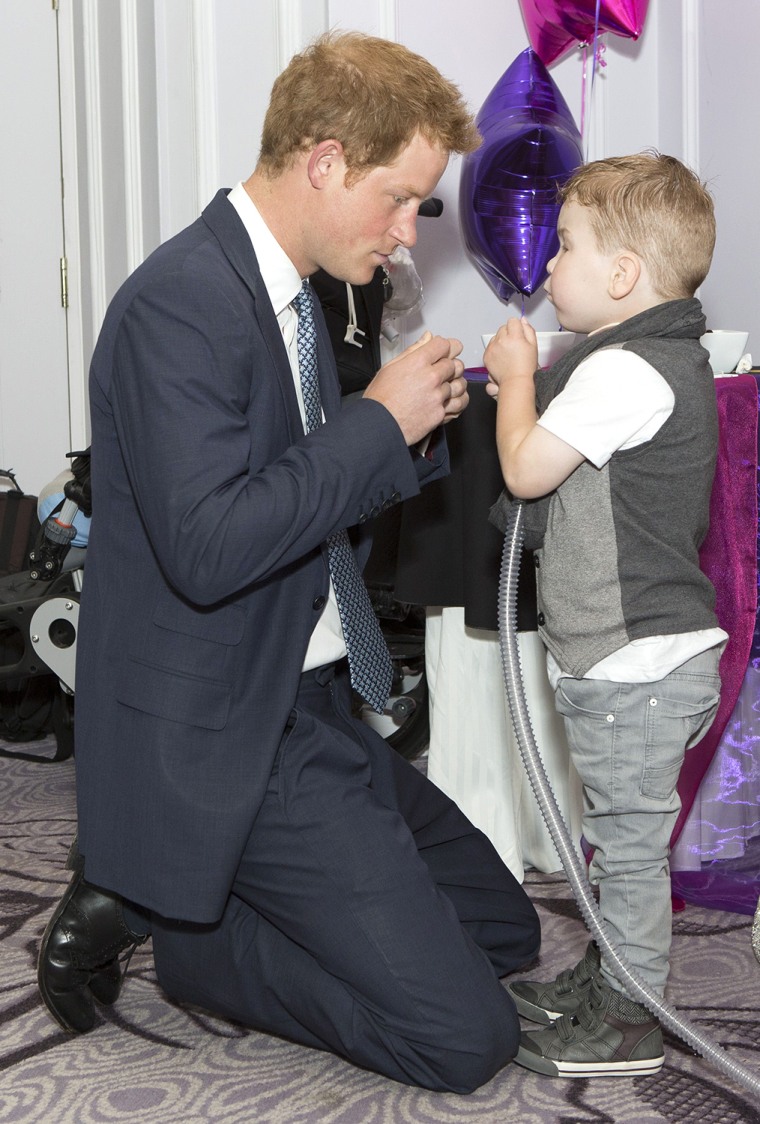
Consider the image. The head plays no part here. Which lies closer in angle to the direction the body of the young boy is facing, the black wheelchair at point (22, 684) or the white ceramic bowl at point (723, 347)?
the black wheelchair

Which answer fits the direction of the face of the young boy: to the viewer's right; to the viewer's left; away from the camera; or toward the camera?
to the viewer's left

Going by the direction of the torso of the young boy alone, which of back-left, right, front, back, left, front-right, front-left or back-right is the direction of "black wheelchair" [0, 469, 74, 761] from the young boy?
front-right

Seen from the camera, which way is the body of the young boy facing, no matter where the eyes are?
to the viewer's left

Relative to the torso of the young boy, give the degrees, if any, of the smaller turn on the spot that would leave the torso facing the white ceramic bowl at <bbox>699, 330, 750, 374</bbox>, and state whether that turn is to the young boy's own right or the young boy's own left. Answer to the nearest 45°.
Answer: approximately 90° to the young boy's own right

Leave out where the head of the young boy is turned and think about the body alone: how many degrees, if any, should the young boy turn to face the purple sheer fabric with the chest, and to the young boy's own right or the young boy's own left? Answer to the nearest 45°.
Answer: approximately 90° to the young boy's own right

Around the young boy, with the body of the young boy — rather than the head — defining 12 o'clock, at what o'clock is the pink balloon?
The pink balloon is roughly at 3 o'clock from the young boy.
